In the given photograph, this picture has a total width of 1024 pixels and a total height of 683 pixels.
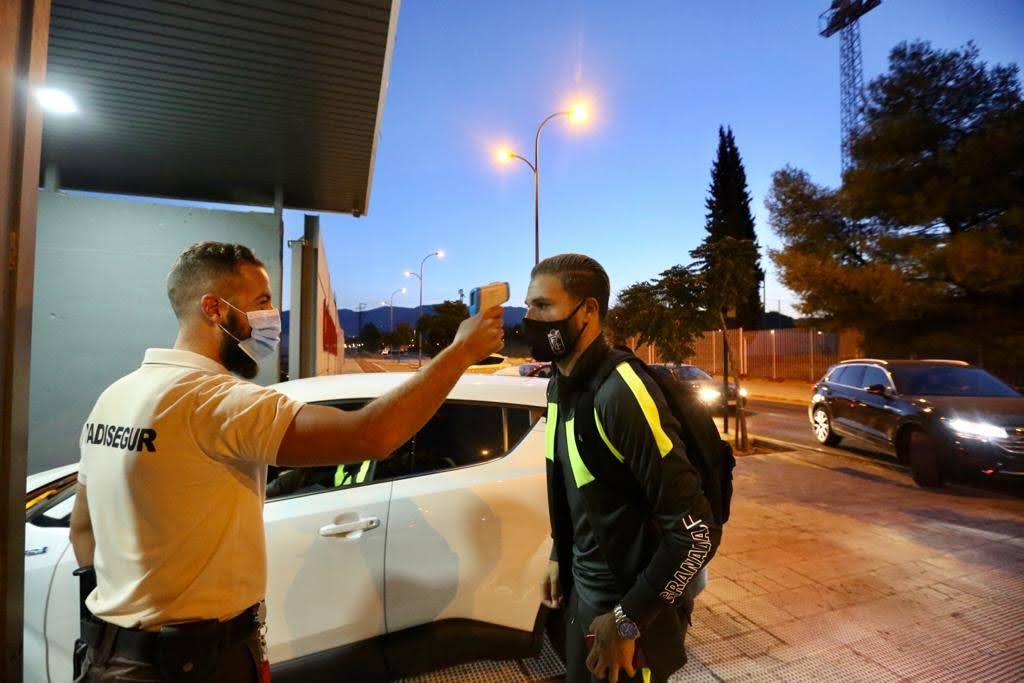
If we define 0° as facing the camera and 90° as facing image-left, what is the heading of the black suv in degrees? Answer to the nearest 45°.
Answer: approximately 315°

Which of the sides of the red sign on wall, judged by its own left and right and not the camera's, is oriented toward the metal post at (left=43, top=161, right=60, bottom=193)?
right

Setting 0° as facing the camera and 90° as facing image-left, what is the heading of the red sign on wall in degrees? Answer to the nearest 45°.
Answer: approximately 270°

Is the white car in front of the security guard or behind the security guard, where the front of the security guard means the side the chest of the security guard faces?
in front

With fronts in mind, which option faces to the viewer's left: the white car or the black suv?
the white car

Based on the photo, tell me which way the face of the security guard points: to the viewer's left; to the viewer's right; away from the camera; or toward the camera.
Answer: to the viewer's right

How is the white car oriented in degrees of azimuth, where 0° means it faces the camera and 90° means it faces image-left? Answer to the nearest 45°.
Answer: approximately 90°

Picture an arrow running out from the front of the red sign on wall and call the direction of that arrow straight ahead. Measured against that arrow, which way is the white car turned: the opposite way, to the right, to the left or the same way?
the opposite way

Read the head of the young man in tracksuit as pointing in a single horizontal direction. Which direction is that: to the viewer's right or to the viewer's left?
to the viewer's left

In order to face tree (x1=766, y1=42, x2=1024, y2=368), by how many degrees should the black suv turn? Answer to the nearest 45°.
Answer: approximately 135° to its left

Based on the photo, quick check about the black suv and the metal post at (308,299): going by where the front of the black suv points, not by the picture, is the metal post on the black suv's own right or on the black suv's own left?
on the black suv's own right

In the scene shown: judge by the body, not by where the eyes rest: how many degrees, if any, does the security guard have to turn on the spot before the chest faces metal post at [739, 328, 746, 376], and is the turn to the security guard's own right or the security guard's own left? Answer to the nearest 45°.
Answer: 0° — they already face it
